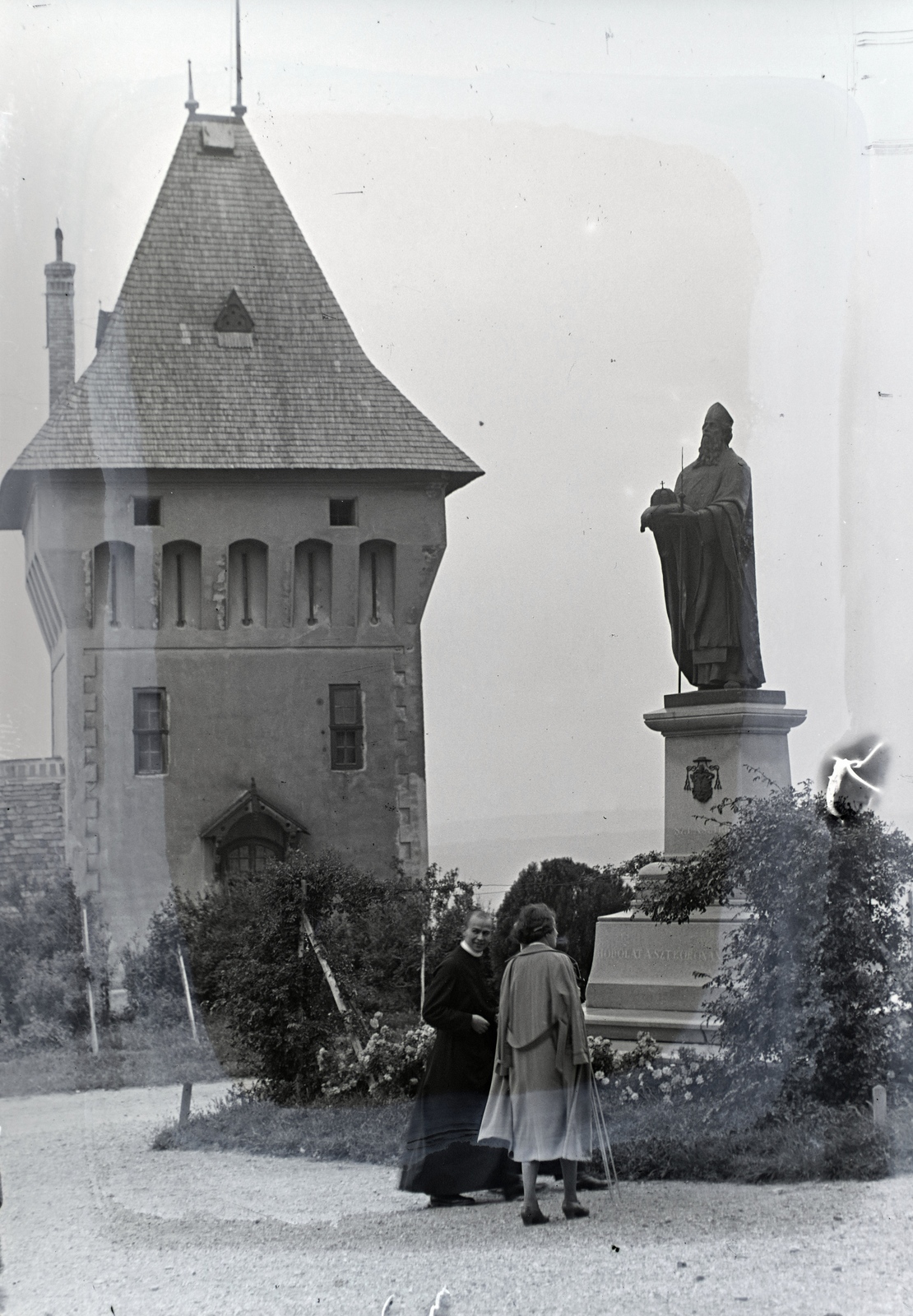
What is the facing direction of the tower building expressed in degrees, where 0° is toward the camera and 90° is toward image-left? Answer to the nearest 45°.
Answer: approximately 0°

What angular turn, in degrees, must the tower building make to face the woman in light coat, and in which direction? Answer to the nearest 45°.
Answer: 0° — it already faces them

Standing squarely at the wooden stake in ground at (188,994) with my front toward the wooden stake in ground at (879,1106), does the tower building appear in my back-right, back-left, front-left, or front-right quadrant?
back-left

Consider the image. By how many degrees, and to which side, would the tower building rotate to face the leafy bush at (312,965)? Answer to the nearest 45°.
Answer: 0° — it already faces it

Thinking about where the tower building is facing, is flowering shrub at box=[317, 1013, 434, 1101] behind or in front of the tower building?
in front

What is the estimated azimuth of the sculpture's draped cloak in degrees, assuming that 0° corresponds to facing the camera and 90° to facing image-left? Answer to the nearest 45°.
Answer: approximately 45°

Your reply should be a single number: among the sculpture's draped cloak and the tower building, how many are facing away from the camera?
0

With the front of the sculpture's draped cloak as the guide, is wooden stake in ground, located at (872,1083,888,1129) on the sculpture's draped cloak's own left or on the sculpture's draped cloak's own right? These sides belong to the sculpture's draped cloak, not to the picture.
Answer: on the sculpture's draped cloak's own left
